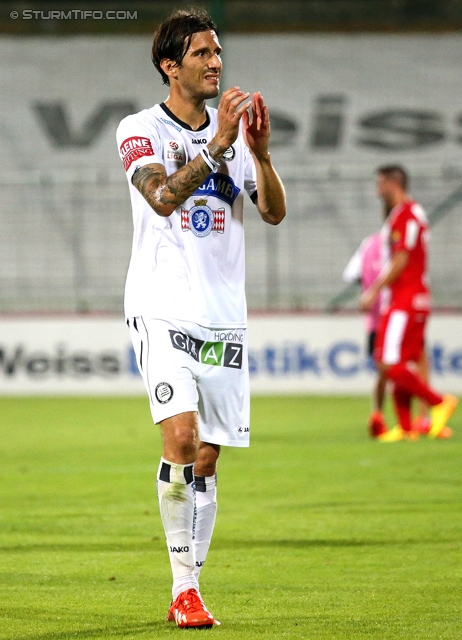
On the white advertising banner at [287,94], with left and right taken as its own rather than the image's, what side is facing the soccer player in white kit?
front

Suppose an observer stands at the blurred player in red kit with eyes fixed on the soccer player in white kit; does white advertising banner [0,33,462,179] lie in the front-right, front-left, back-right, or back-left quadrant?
back-right

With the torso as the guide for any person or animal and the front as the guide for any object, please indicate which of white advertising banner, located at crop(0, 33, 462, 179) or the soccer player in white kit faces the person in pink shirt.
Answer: the white advertising banner

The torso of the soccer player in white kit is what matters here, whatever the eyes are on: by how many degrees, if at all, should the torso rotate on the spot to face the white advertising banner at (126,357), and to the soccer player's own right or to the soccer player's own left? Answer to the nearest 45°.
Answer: approximately 135° to the soccer player's own left

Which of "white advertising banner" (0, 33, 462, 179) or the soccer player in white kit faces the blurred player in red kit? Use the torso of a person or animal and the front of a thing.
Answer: the white advertising banner

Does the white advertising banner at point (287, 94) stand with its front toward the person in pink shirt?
yes

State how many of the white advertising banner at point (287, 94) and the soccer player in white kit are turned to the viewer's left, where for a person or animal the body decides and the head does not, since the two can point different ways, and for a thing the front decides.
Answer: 0

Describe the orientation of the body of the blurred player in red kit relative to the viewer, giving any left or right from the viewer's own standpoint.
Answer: facing to the left of the viewer

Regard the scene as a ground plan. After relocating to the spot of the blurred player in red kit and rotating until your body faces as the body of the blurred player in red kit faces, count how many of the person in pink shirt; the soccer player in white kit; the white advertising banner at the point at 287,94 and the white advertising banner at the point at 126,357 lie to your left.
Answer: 1

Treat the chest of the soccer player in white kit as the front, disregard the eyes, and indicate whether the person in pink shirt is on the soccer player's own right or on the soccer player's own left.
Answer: on the soccer player's own left

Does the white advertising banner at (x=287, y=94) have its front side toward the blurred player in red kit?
yes
